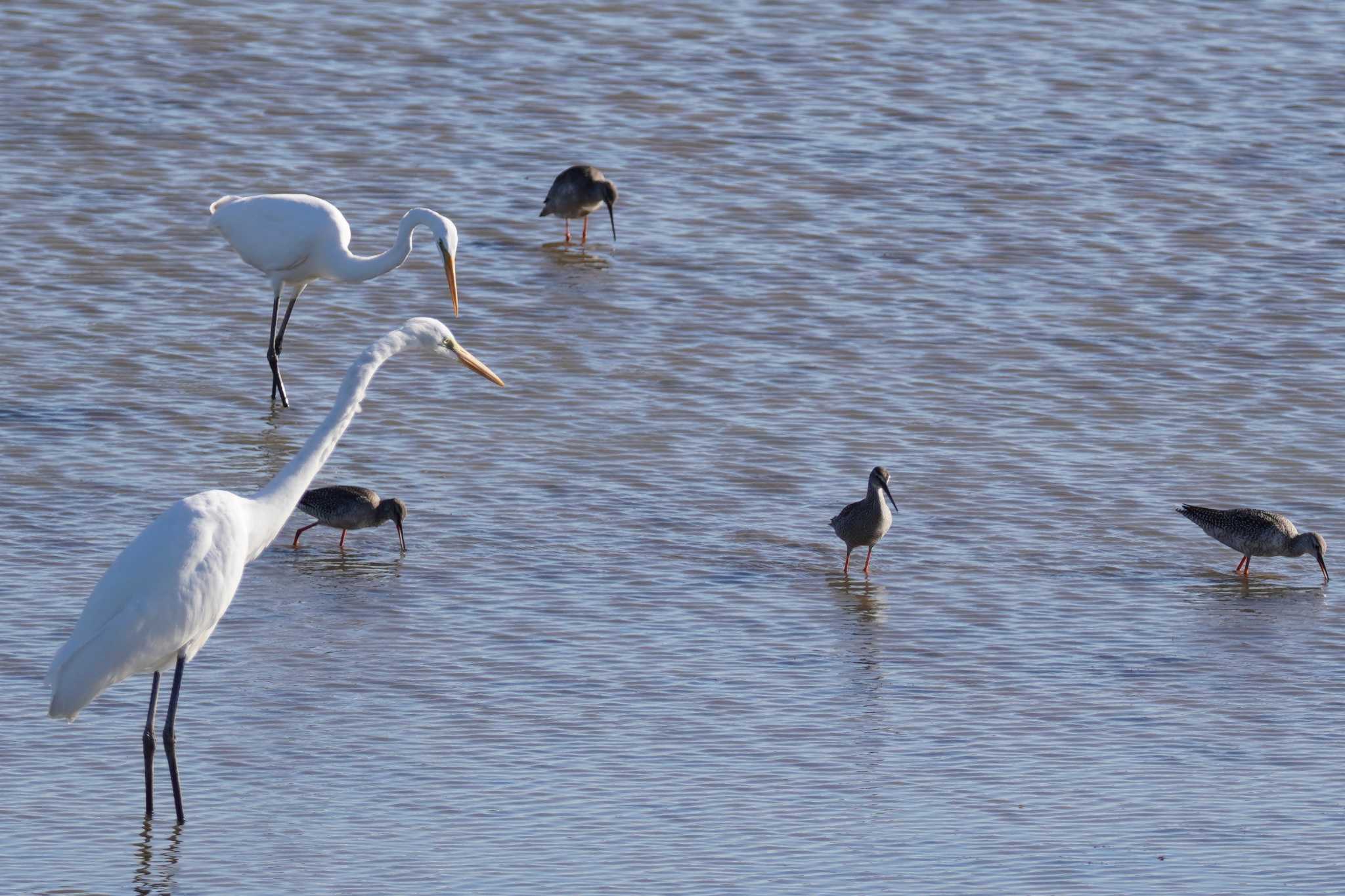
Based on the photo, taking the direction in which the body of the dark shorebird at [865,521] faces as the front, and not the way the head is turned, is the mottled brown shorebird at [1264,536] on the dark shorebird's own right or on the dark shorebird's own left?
on the dark shorebird's own left

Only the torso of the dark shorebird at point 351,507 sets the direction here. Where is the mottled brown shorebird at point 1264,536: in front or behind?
in front

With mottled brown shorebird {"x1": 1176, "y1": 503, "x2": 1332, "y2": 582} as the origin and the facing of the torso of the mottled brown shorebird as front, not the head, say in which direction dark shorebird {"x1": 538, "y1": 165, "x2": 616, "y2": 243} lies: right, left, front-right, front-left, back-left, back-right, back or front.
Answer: back-left

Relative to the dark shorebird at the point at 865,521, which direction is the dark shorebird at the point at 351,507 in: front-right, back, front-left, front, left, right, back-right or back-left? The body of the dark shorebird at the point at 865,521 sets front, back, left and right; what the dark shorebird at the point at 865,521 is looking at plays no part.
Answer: back-right

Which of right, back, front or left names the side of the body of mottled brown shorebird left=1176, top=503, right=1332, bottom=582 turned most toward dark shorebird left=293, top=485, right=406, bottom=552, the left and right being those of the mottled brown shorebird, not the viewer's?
back

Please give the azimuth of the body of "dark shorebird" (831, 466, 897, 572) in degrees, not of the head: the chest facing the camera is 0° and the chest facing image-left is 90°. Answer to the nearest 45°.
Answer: approximately 315°

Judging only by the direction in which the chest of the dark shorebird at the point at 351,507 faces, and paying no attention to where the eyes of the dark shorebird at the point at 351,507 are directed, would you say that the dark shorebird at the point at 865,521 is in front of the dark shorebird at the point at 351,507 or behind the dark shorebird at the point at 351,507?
in front

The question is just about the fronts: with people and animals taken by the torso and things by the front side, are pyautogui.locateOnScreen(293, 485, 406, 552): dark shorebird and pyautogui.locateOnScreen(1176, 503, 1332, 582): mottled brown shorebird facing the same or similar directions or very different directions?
same or similar directions

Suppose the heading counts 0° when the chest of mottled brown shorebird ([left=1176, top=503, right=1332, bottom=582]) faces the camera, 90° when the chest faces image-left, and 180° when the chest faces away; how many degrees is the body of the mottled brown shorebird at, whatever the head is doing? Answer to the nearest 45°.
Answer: approximately 270°

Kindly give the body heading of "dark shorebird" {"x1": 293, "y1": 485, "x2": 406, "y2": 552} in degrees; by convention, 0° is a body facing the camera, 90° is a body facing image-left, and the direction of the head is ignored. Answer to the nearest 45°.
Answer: approximately 270°

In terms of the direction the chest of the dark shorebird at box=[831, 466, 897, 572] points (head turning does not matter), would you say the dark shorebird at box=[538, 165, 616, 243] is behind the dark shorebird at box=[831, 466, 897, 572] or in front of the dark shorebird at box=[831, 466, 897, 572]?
behind

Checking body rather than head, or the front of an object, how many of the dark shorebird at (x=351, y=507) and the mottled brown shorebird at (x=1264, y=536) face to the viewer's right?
2
